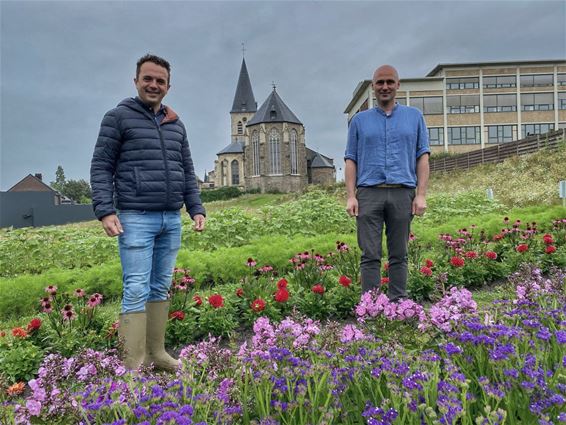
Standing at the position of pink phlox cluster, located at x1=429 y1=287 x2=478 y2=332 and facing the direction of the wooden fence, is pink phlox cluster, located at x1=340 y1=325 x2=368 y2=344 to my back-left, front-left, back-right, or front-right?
back-left

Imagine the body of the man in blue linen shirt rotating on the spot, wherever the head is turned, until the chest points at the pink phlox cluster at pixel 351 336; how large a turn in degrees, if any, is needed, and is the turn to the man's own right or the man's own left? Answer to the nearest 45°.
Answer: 0° — they already face it

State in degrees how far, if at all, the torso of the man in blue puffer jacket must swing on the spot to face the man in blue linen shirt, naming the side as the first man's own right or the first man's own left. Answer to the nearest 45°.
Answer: approximately 45° to the first man's own left

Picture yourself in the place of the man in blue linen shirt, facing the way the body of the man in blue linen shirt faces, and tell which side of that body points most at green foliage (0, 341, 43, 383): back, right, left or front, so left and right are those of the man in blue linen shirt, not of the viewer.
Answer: right

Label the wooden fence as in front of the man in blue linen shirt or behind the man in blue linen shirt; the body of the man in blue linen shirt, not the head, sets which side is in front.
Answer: behind

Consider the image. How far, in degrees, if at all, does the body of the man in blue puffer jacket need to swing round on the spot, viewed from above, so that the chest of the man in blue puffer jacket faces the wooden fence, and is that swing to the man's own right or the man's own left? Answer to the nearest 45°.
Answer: approximately 90° to the man's own left

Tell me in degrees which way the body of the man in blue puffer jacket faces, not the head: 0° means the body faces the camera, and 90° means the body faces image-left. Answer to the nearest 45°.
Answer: approximately 315°

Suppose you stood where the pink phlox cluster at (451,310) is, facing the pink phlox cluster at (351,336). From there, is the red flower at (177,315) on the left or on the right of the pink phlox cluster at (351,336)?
right
